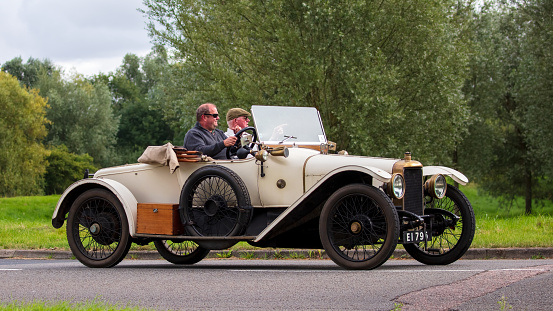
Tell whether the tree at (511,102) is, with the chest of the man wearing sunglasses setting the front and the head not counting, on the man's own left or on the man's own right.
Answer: on the man's own left

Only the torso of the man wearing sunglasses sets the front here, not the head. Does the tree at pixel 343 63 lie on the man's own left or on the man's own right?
on the man's own left

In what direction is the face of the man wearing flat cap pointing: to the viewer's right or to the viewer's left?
to the viewer's right

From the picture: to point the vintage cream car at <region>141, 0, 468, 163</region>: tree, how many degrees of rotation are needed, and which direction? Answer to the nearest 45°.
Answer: approximately 135° to its left

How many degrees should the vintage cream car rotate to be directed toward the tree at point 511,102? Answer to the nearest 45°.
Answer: approximately 90° to its left

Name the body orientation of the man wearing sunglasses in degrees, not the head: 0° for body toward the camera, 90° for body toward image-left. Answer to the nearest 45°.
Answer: approximately 315°

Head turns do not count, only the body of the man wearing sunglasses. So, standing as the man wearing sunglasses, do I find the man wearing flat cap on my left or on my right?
on my left

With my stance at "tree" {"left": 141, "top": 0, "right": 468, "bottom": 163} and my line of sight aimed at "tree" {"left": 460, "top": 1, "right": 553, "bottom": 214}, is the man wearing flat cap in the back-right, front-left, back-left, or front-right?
back-right

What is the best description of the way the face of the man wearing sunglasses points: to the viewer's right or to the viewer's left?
to the viewer's right
